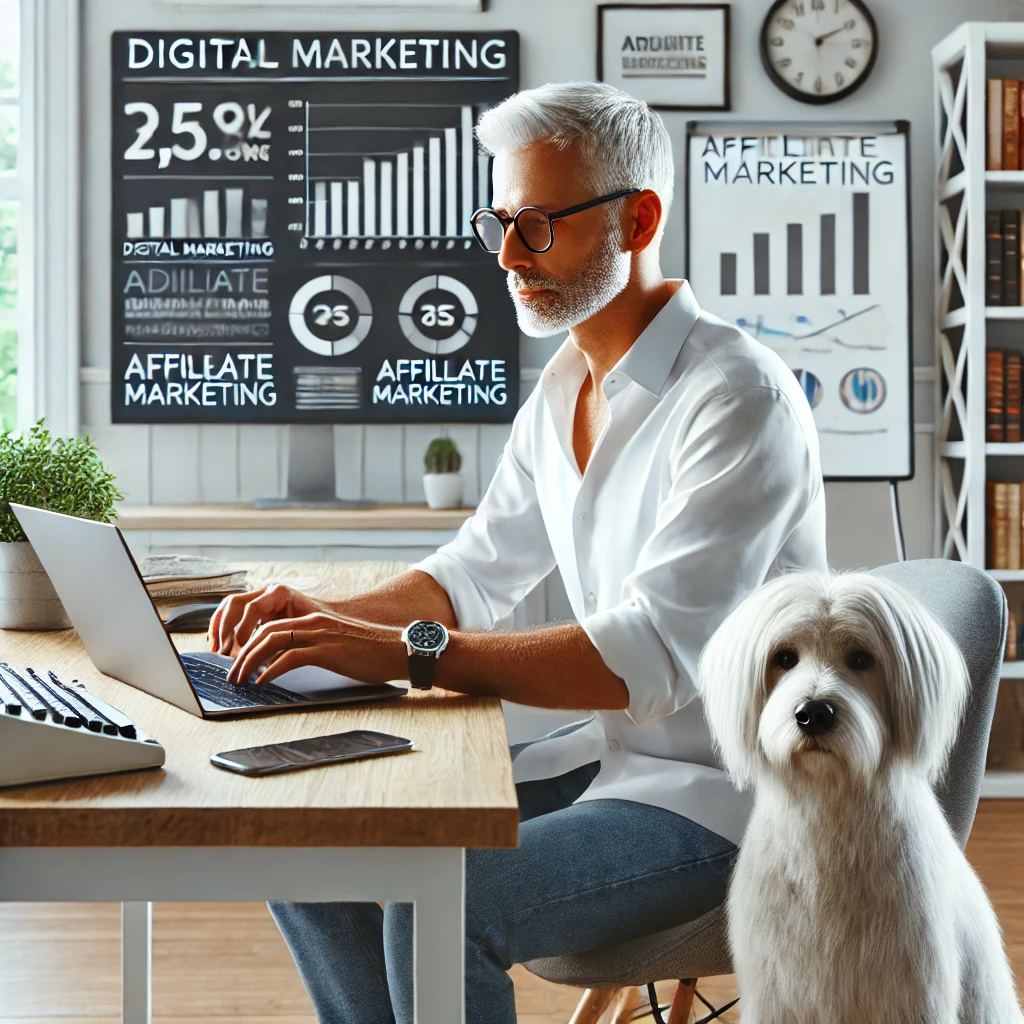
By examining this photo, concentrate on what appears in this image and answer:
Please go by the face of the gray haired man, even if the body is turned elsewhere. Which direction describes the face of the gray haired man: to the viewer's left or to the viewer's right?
to the viewer's left

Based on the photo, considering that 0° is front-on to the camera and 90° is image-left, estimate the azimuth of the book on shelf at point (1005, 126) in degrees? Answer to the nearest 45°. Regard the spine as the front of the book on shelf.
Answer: approximately 0°

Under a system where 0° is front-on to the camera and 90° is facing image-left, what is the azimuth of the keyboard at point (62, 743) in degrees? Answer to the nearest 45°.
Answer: approximately 270°

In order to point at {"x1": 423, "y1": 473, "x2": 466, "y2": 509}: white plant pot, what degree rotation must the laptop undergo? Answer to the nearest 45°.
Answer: approximately 45° to its left
